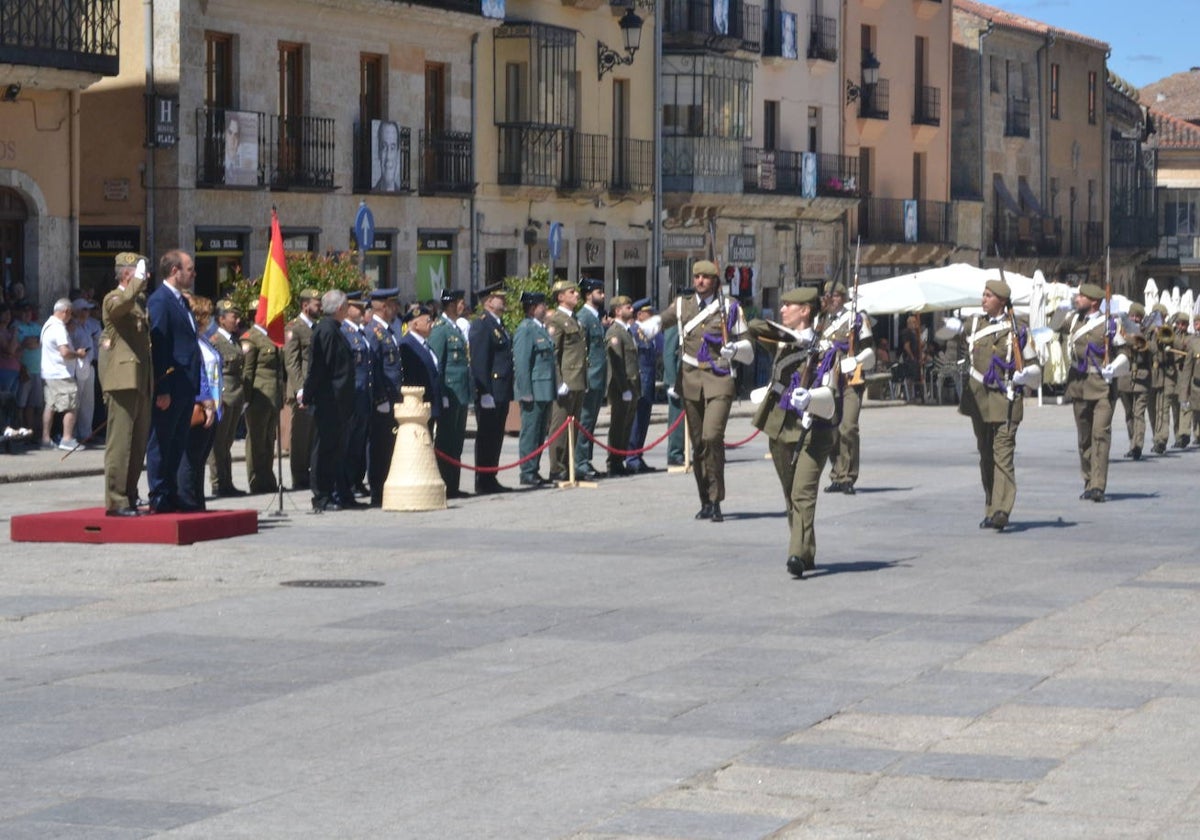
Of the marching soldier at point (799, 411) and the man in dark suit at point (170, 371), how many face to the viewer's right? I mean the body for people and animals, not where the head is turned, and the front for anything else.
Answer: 1

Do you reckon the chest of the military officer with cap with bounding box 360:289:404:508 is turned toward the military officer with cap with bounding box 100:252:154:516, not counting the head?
no

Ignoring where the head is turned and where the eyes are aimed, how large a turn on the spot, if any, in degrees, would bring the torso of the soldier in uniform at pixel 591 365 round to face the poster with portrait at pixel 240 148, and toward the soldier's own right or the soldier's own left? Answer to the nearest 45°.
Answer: approximately 180°

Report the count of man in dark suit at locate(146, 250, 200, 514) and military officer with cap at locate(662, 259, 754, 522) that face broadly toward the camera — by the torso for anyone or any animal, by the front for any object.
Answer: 1

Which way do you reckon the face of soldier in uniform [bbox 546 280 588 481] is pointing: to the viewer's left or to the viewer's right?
to the viewer's right

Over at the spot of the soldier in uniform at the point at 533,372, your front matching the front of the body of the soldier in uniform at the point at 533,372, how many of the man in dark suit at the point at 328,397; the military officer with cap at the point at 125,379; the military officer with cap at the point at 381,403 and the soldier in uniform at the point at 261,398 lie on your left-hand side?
0

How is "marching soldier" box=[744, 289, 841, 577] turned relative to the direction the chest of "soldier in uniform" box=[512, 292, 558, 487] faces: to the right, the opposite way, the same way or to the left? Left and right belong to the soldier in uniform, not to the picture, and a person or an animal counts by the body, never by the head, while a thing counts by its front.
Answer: to the right

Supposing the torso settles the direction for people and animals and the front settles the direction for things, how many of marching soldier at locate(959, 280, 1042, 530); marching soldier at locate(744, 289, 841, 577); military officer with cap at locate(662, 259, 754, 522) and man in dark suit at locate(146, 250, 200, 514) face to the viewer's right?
1

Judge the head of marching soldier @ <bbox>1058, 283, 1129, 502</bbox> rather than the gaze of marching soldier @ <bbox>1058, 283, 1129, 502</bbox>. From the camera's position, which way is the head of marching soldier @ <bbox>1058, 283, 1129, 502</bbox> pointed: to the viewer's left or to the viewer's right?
to the viewer's left

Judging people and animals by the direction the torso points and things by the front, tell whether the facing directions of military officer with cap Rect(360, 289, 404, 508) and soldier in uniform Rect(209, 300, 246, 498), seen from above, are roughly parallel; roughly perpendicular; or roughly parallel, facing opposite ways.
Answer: roughly parallel

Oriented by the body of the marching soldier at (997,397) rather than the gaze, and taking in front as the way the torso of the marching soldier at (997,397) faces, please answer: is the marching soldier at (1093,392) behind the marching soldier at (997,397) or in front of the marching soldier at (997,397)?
behind

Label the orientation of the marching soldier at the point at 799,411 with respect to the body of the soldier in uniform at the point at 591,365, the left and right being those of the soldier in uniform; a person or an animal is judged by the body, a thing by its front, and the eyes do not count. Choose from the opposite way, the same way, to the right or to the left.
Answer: to the right

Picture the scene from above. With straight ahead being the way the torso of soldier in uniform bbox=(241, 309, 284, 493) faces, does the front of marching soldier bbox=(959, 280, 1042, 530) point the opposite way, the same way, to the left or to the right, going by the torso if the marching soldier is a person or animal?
to the right

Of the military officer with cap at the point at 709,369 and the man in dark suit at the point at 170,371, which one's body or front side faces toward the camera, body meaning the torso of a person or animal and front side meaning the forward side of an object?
the military officer with cap

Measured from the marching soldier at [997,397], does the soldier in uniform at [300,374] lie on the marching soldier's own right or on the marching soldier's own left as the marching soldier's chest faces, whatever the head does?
on the marching soldier's own right

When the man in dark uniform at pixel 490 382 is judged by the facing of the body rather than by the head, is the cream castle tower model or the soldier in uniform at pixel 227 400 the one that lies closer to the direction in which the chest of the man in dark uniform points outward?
the cream castle tower model

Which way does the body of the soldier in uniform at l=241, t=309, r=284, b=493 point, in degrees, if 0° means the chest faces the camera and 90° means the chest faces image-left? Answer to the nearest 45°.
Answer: approximately 315°

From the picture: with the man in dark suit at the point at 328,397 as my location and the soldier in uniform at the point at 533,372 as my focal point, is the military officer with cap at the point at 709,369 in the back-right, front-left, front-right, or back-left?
front-right
